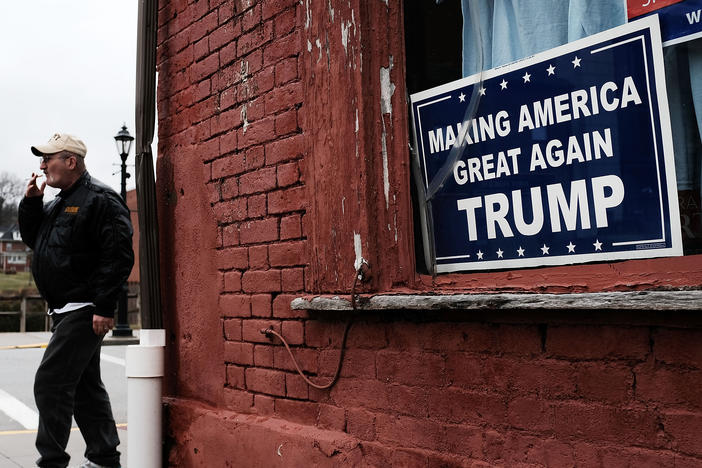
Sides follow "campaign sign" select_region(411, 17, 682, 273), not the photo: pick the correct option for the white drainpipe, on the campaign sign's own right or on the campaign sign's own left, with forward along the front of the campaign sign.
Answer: on the campaign sign's own right

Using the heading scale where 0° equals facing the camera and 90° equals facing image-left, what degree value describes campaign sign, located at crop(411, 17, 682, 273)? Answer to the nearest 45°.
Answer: approximately 45°
